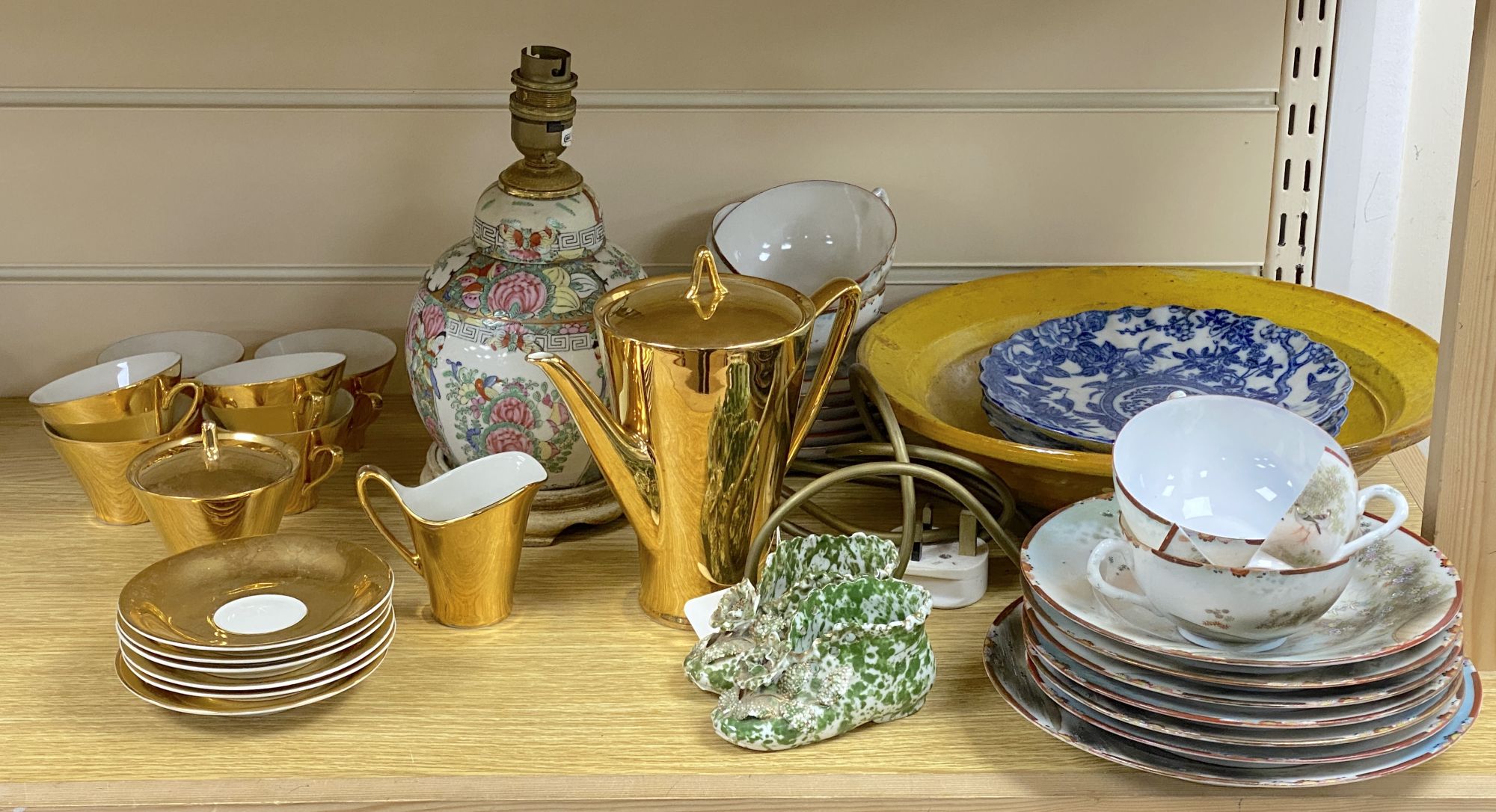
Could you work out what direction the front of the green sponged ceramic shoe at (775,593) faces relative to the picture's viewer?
facing the viewer and to the left of the viewer

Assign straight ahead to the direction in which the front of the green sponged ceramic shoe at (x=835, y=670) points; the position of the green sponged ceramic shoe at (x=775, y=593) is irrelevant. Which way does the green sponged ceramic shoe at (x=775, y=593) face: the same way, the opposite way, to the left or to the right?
the same way

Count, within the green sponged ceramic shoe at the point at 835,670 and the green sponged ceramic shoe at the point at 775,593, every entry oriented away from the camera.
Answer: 0

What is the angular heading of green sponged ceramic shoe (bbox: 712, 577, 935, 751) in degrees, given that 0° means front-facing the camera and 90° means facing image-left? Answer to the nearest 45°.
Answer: approximately 45°
